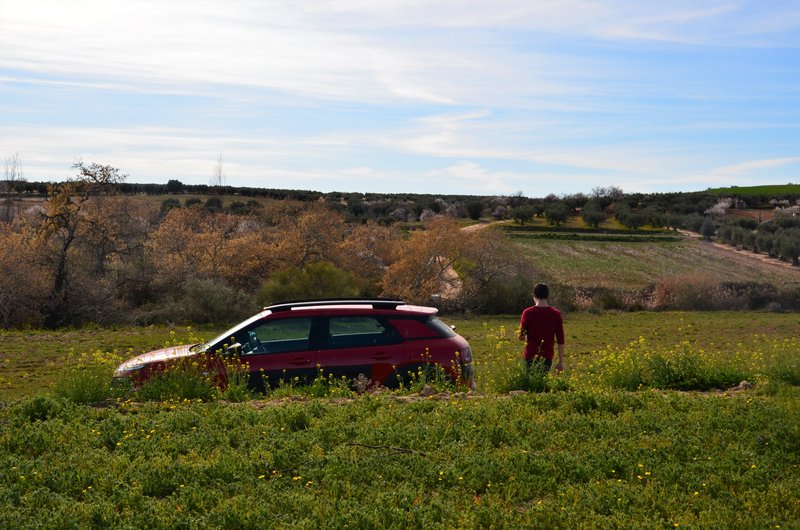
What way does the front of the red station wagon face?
to the viewer's left

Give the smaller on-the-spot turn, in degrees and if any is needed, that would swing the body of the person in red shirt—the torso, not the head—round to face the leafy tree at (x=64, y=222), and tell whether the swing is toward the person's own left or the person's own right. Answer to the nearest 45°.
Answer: approximately 45° to the person's own left

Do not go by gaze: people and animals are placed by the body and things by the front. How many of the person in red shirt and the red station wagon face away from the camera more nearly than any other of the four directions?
1

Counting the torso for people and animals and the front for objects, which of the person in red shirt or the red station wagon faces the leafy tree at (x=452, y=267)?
the person in red shirt

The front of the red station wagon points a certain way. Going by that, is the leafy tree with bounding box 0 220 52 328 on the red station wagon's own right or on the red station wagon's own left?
on the red station wagon's own right

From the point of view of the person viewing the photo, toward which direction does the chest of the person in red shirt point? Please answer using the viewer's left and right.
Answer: facing away from the viewer

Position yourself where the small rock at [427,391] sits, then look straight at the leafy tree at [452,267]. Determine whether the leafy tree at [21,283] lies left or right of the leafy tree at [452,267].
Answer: left

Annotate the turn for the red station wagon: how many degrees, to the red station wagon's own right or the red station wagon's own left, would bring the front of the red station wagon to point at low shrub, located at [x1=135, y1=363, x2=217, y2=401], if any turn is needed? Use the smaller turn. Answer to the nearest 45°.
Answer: approximately 45° to the red station wagon's own left

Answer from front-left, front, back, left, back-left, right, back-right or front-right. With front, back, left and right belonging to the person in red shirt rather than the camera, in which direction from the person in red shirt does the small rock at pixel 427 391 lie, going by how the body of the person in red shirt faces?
back-left

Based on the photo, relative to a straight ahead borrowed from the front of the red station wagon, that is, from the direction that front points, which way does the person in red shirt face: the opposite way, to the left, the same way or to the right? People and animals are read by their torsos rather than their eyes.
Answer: to the right

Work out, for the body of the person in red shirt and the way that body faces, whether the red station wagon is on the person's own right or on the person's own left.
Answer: on the person's own left

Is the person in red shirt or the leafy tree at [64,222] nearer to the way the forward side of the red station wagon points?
the leafy tree

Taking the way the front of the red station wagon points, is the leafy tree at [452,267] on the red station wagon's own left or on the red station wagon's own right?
on the red station wagon's own right

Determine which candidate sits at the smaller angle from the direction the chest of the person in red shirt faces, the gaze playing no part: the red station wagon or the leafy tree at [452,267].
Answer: the leafy tree

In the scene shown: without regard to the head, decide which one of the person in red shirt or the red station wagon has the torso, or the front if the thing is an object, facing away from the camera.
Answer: the person in red shirt

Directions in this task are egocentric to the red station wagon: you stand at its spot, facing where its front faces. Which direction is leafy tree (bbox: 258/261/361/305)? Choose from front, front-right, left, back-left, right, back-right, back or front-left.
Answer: right

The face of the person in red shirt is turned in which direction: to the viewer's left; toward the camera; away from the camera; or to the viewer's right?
away from the camera
